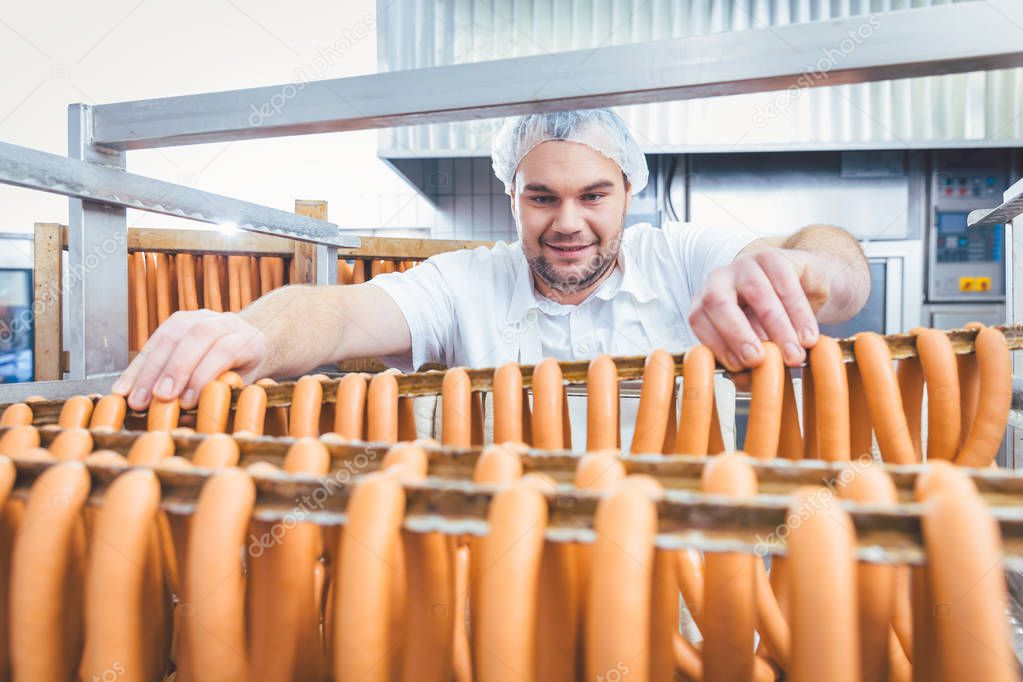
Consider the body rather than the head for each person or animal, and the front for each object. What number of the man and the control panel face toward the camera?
2

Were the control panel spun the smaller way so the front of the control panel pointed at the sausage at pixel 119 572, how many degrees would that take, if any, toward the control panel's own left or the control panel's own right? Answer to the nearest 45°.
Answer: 0° — it already faces it

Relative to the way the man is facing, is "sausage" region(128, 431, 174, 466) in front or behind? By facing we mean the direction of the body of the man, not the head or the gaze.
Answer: in front

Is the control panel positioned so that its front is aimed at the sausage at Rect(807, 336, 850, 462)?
yes

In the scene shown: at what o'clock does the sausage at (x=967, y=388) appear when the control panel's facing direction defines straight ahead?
The sausage is roughly at 12 o'clock from the control panel.

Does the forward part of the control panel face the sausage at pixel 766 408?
yes

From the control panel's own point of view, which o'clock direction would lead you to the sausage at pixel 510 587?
The sausage is roughly at 12 o'clock from the control panel.

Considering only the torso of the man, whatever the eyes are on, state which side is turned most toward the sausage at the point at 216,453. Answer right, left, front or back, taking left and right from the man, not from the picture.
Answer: front

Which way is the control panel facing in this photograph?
toward the camera

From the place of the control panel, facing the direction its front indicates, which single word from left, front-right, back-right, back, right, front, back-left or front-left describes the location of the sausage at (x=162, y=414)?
front

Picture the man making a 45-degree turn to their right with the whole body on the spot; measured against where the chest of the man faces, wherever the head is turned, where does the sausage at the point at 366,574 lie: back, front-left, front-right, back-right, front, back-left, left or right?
front-left

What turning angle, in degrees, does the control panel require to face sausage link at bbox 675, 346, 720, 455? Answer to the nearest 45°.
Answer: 0° — it already faces it

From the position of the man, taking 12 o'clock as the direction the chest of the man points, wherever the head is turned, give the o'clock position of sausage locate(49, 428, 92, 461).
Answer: The sausage is roughly at 1 o'clock from the man.

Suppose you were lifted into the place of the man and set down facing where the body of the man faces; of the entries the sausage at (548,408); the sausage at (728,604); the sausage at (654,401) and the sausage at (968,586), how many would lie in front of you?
4

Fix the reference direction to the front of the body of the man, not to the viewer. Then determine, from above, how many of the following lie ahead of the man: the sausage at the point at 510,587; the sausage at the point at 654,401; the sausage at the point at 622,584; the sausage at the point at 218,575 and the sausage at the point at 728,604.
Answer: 5

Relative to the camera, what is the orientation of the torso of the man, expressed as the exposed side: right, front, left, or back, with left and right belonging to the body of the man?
front

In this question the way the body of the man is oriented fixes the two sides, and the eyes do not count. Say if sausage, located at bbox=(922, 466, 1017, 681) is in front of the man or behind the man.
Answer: in front

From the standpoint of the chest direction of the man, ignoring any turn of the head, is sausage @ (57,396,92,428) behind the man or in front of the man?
in front

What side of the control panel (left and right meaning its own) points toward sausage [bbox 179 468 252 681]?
front

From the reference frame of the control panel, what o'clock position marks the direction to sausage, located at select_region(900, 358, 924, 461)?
The sausage is roughly at 12 o'clock from the control panel.
